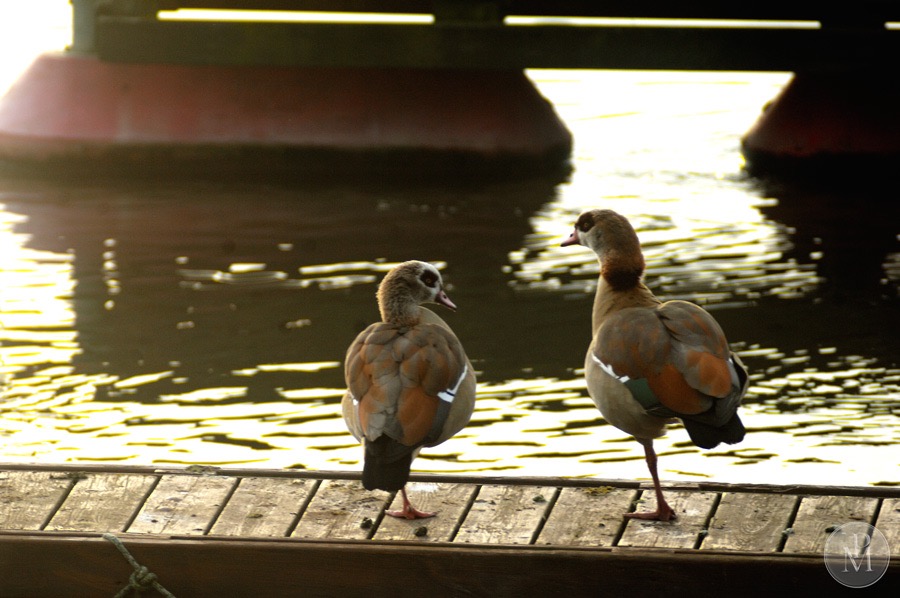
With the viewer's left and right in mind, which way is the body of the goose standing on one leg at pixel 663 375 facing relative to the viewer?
facing away from the viewer and to the left of the viewer

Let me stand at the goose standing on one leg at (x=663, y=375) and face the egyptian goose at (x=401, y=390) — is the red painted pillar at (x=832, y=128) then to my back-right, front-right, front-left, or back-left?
back-right

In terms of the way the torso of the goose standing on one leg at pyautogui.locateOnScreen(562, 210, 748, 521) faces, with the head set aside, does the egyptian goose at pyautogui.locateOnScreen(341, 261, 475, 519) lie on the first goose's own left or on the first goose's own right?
on the first goose's own left

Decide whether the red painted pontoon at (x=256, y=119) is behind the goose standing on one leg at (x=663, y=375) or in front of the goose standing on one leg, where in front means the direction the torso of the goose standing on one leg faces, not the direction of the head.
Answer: in front

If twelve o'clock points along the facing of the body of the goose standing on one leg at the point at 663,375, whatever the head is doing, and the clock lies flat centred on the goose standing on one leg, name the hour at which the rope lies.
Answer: The rope is roughly at 10 o'clock from the goose standing on one leg.

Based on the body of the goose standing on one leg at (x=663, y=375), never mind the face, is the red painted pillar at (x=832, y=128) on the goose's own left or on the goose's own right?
on the goose's own right
